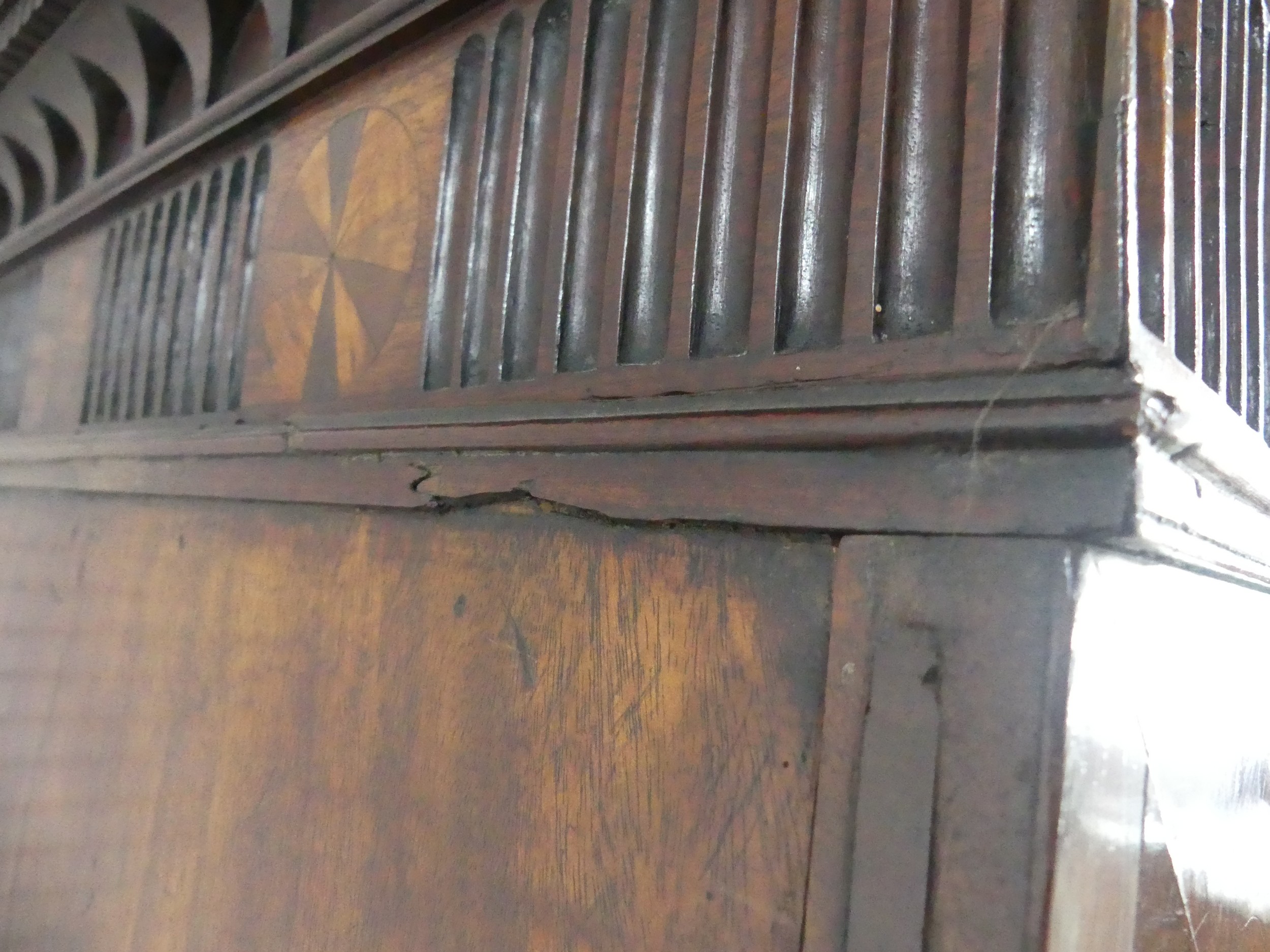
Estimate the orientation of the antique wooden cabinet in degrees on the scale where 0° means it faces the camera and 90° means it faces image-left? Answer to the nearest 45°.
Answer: approximately 45°
